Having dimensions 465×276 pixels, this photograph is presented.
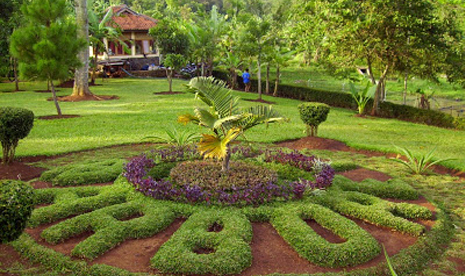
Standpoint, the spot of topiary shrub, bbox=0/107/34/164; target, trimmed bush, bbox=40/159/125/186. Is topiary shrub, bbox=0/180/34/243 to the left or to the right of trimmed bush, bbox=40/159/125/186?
right

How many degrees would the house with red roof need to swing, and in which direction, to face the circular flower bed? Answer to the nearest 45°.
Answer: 0° — it already faces it

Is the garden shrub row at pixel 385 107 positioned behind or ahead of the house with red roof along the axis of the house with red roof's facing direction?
ahead

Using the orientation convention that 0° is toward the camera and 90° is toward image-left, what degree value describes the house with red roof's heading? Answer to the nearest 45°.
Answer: approximately 0°

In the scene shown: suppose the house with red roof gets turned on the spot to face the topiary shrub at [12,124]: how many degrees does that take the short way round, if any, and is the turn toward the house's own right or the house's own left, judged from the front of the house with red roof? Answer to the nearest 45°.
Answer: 0° — it already faces it

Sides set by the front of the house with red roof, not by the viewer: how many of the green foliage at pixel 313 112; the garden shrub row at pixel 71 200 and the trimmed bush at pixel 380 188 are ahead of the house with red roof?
3

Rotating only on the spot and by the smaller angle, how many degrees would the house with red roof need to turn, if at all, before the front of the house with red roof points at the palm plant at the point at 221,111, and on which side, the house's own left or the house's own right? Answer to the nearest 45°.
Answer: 0° — it already faces it

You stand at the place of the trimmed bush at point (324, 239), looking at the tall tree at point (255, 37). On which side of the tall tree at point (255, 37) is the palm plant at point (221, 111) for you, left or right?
left

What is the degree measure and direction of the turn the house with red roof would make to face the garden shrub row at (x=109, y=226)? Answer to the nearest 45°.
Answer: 0° — it already faces it

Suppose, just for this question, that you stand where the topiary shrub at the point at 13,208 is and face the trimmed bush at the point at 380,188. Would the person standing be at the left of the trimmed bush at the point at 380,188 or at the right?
left

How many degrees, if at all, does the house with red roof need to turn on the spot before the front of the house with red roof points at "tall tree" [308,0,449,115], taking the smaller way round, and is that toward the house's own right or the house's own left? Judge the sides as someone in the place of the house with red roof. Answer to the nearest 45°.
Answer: approximately 45° to the house's own left

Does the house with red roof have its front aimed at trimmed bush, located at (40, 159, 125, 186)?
yes

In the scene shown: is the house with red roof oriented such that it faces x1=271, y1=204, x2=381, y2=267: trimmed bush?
yes

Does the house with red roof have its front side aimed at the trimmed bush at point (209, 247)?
yes

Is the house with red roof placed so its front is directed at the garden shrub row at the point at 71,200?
yes
